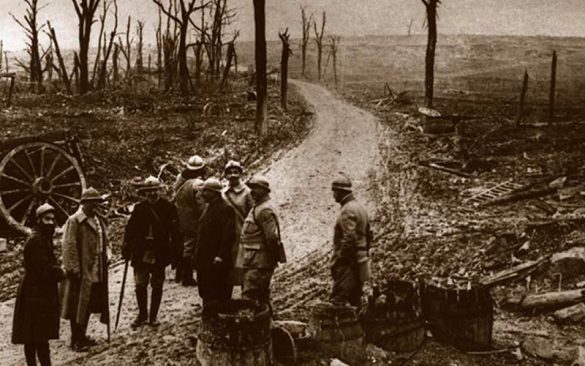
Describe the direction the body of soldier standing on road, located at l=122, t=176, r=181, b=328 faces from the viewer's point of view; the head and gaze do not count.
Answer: toward the camera

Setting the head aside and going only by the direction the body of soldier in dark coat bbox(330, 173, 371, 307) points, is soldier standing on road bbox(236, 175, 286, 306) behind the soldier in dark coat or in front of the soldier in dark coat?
in front

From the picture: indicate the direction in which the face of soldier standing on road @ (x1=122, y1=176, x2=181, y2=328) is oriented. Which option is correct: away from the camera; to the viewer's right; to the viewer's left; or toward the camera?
toward the camera

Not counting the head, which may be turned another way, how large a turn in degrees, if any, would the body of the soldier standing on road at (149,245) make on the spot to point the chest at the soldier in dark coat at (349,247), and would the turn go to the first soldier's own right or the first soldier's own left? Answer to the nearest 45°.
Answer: approximately 45° to the first soldier's own left

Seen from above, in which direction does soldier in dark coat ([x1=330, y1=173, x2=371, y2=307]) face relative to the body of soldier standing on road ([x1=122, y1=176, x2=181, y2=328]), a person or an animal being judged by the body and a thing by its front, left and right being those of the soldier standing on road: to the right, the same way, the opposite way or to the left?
to the right

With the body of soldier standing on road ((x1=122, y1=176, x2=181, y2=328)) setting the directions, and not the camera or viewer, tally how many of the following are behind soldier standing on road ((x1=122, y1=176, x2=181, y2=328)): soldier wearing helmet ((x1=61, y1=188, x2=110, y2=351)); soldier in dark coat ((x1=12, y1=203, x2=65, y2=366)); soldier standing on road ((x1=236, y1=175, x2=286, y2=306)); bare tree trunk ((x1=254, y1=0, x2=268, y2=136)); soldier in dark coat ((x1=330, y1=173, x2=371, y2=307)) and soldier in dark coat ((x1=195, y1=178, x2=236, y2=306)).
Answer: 1

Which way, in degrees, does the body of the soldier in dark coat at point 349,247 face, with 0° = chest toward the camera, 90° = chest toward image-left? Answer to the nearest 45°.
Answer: approximately 90°

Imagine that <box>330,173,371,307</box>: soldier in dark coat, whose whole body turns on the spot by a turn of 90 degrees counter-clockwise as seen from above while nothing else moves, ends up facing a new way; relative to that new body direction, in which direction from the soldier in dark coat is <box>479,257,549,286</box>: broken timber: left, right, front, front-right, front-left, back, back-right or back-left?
back-left

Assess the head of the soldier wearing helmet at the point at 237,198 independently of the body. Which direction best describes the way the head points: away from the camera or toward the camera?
toward the camera

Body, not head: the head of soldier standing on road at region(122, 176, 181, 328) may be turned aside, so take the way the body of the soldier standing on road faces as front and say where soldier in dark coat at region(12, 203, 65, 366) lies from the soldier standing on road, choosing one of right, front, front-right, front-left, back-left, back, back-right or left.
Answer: front-right

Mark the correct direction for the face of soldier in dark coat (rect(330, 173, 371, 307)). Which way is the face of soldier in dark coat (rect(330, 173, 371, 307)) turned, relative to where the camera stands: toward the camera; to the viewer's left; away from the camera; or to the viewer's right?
to the viewer's left

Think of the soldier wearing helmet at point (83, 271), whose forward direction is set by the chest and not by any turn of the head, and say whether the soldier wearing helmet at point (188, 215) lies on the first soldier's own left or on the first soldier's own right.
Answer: on the first soldier's own left
